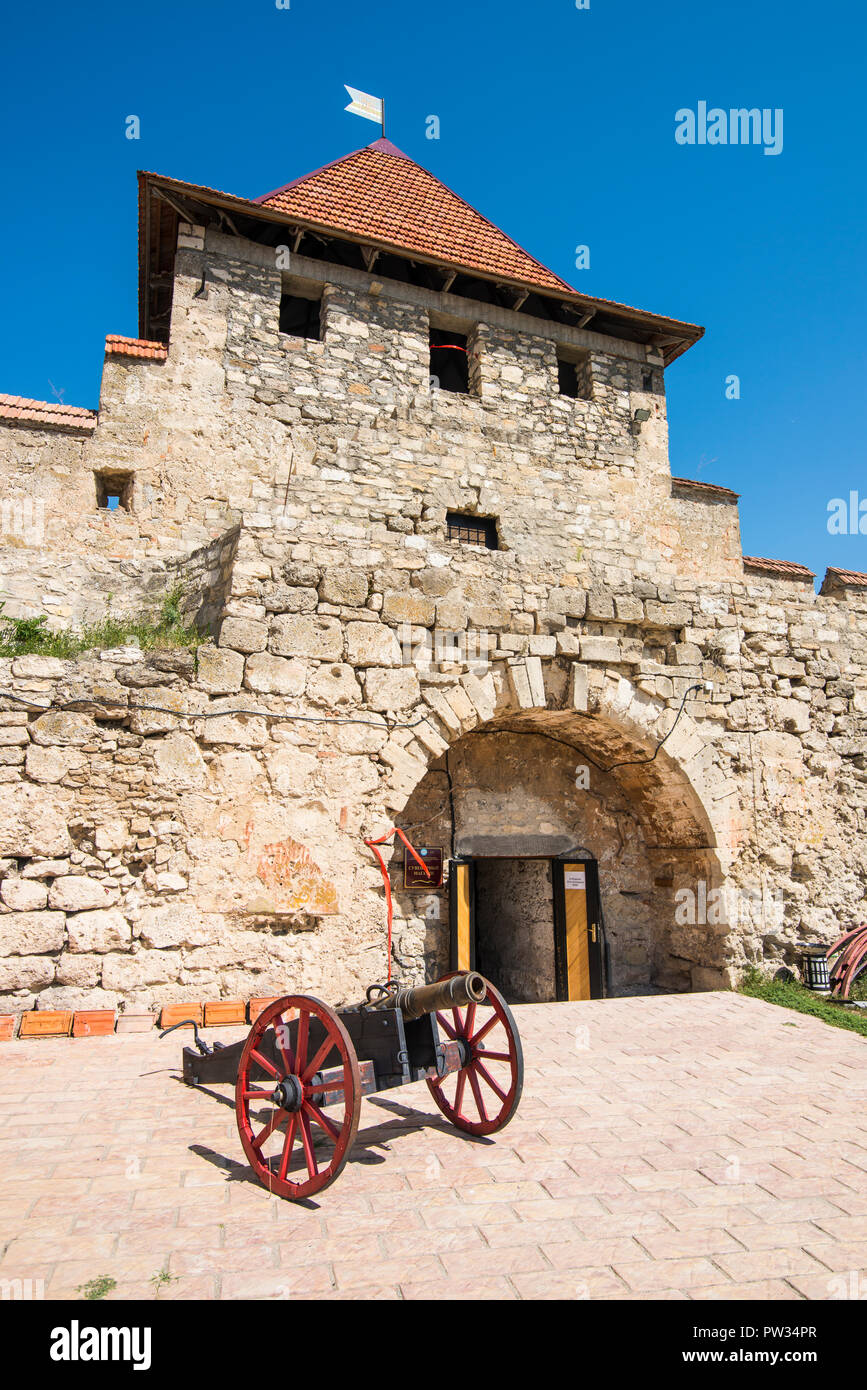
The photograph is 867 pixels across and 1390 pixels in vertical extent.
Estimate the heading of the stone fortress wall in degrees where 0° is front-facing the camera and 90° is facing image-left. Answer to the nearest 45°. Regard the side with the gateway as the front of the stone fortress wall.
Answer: approximately 315°
